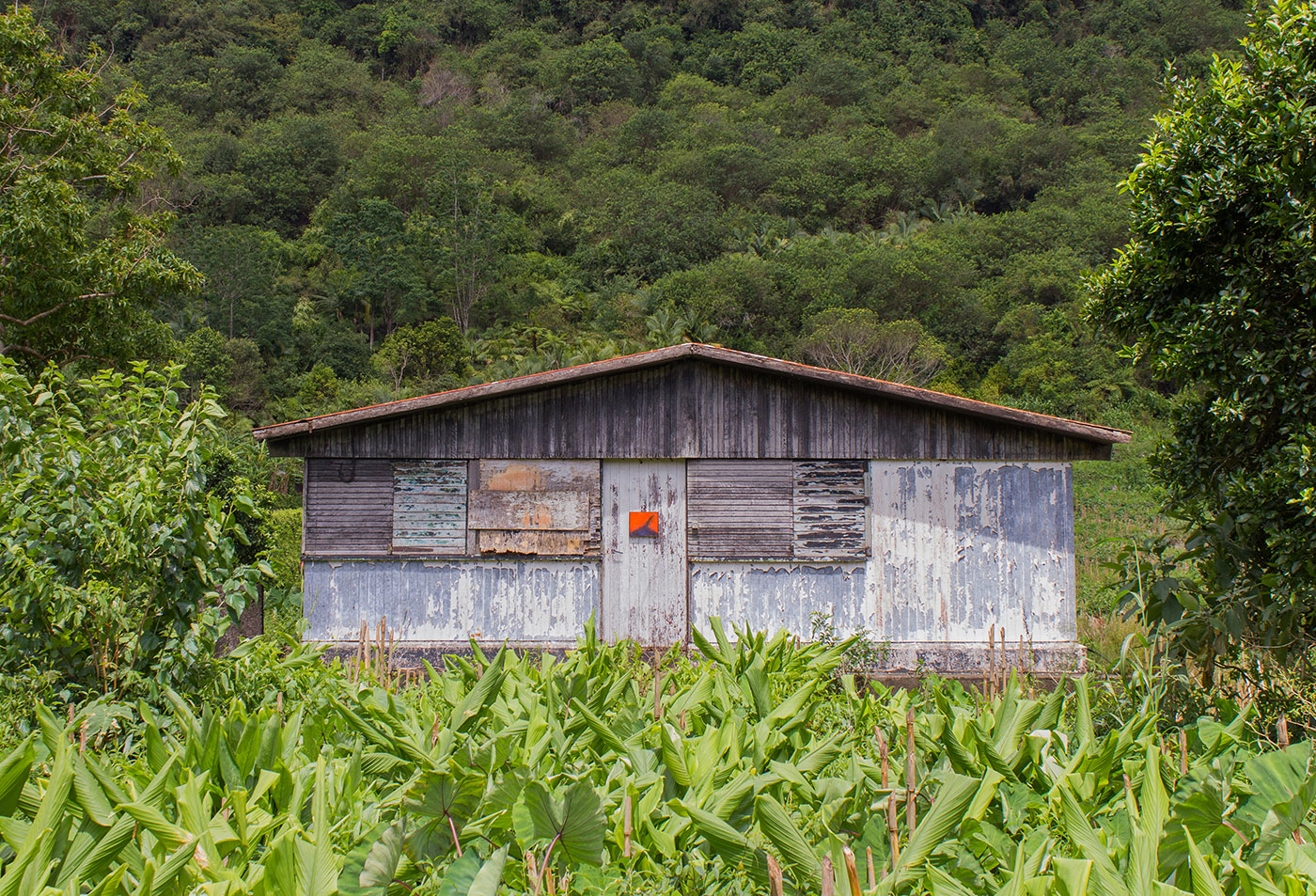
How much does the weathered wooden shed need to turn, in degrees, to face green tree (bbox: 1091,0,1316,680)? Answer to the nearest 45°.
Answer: approximately 45° to its left

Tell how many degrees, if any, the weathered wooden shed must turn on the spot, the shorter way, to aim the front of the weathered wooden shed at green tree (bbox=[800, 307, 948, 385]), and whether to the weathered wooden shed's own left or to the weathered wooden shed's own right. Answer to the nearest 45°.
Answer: approximately 180°

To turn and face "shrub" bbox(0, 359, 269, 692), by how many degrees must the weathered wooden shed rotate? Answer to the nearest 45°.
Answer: approximately 45° to its right

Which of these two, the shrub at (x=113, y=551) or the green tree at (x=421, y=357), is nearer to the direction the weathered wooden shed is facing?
the shrub

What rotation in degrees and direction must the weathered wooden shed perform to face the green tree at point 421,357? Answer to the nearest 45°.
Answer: approximately 180°

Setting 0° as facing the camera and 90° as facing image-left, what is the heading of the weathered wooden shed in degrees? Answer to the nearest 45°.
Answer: approximately 0°

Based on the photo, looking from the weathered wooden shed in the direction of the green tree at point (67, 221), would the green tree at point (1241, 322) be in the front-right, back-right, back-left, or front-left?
back-left

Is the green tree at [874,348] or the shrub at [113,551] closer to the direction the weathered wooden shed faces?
the shrub
